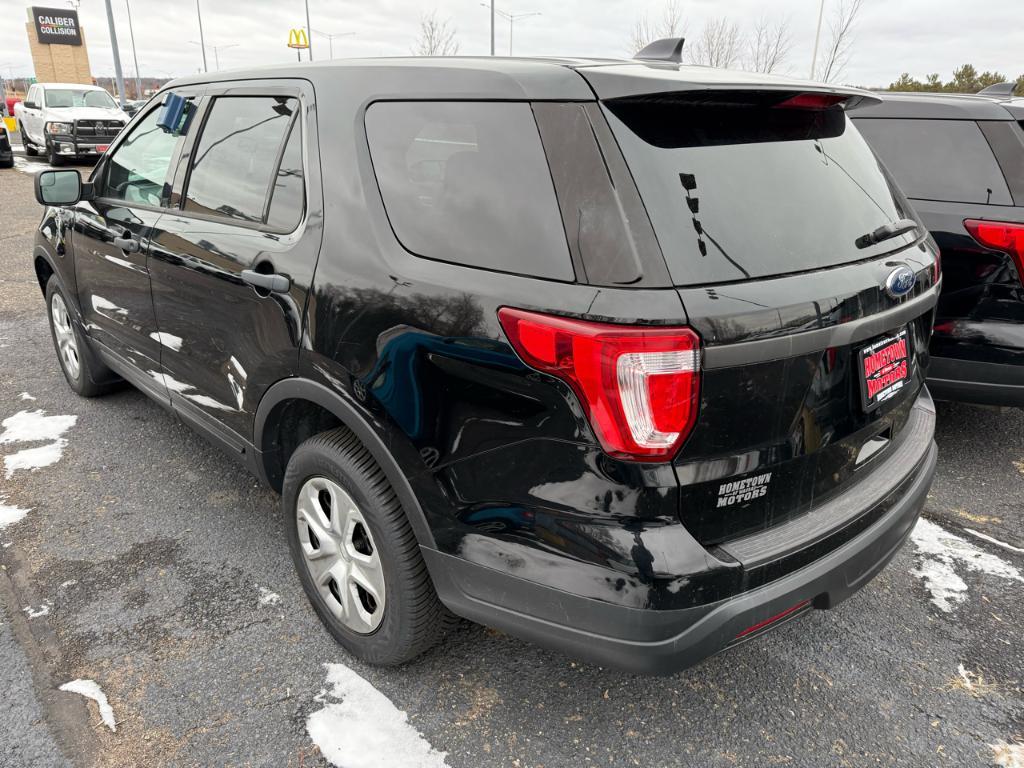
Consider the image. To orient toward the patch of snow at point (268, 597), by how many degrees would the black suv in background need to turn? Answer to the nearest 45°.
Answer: approximately 90° to its left

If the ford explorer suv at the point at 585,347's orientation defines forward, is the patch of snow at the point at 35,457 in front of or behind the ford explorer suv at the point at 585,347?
in front

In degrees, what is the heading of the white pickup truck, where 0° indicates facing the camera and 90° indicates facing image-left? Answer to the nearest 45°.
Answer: approximately 315°

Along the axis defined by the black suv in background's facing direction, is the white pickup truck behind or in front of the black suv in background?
in front

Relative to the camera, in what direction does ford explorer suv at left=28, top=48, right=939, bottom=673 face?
facing away from the viewer and to the left of the viewer

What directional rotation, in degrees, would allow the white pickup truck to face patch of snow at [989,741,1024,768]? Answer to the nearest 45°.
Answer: approximately 45° to its right

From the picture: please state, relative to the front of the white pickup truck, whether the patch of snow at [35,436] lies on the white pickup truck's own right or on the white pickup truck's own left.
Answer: on the white pickup truck's own right

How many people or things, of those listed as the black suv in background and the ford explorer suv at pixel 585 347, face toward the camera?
0

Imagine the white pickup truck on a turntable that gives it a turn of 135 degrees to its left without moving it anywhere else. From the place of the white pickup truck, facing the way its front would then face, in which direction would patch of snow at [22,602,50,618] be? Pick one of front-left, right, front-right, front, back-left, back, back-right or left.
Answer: back

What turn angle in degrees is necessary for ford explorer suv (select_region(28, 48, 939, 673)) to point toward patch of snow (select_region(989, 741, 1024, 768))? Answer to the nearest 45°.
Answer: approximately 135° to its right

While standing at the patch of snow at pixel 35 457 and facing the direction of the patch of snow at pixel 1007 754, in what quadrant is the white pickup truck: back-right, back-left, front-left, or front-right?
back-left

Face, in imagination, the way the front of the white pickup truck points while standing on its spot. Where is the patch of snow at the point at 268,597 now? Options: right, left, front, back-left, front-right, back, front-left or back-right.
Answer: front-right

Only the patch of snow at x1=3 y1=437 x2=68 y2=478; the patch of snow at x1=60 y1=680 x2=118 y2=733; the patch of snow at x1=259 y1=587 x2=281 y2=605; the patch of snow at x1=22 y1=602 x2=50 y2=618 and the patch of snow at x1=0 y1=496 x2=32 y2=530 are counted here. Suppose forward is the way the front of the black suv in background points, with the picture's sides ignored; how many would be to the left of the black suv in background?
5

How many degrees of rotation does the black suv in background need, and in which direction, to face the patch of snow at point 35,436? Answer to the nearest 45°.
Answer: approximately 90° to its left

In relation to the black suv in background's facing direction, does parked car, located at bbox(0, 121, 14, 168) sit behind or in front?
in front

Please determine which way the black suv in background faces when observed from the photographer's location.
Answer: facing away from the viewer and to the left of the viewer

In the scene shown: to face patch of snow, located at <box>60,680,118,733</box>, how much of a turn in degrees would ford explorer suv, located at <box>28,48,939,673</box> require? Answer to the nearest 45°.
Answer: approximately 135° to its left
